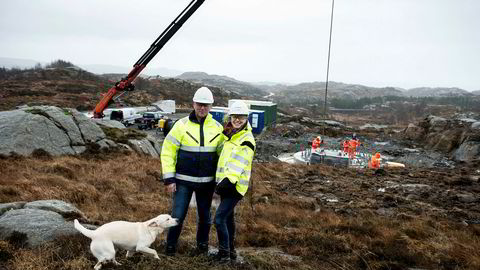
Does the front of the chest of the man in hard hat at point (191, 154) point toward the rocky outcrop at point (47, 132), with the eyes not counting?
no

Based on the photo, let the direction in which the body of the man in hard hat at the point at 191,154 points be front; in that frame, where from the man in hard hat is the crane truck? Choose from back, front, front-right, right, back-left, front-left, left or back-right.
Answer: back

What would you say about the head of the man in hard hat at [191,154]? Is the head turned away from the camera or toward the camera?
toward the camera

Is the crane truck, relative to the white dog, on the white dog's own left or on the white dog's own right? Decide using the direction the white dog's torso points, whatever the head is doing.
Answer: on the white dog's own left

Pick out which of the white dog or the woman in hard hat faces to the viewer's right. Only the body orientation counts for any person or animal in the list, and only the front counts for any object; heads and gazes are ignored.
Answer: the white dog

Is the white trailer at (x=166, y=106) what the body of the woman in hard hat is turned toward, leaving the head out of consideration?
no

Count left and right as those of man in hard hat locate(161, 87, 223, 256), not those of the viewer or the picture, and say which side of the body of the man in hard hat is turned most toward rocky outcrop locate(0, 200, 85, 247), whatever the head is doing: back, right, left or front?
right

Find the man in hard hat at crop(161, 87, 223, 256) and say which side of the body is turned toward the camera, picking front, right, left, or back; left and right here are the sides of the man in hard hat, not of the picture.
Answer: front

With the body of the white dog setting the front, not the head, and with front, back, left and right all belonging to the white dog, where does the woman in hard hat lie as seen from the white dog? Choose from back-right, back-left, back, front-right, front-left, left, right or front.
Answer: front

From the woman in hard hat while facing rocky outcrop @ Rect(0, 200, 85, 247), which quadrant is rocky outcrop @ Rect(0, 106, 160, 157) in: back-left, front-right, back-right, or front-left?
front-right

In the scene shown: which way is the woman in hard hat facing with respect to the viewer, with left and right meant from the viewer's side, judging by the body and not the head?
facing the viewer and to the left of the viewer

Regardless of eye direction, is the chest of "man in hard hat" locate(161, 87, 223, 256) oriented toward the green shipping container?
no

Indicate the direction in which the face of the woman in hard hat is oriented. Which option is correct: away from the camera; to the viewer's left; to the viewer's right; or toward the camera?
toward the camera

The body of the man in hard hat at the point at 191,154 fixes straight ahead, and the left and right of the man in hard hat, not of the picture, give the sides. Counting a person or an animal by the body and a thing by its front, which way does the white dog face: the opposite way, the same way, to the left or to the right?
to the left

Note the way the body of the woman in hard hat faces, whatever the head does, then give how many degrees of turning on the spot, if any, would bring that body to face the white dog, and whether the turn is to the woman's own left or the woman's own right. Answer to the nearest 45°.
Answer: approximately 45° to the woman's own right

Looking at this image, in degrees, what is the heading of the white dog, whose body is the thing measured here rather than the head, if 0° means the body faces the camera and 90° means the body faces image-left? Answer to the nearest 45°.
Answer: approximately 270°

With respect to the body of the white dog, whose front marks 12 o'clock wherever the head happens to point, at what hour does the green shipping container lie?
The green shipping container is roughly at 10 o'clock from the white dog.

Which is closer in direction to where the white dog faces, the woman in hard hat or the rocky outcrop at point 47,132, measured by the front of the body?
the woman in hard hat
